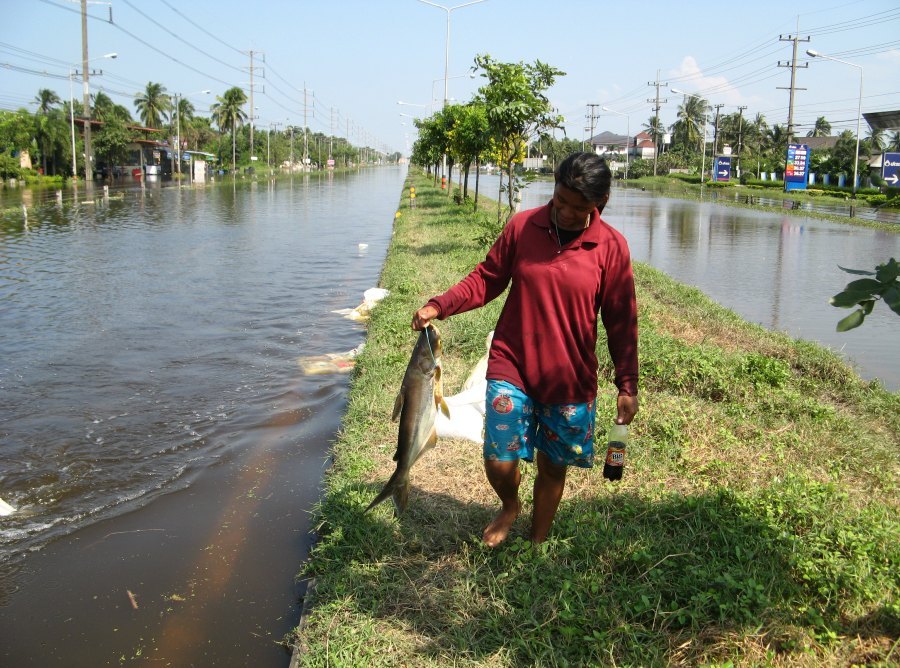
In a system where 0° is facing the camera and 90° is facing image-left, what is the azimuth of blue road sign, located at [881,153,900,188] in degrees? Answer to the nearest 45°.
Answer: approximately 0°

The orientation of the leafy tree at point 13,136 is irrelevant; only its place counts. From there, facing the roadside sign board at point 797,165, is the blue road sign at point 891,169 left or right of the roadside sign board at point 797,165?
right

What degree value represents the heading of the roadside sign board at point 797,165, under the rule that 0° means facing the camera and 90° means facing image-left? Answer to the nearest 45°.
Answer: approximately 0°

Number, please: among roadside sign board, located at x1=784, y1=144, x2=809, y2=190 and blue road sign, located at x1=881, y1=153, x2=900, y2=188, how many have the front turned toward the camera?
2

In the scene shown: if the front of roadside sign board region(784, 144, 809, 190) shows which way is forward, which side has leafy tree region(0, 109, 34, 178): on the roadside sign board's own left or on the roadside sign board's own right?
on the roadside sign board's own right

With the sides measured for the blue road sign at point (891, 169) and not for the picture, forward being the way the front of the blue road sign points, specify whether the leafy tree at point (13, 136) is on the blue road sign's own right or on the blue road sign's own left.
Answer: on the blue road sign's own right

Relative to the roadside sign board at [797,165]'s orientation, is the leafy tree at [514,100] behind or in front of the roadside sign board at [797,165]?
in front
